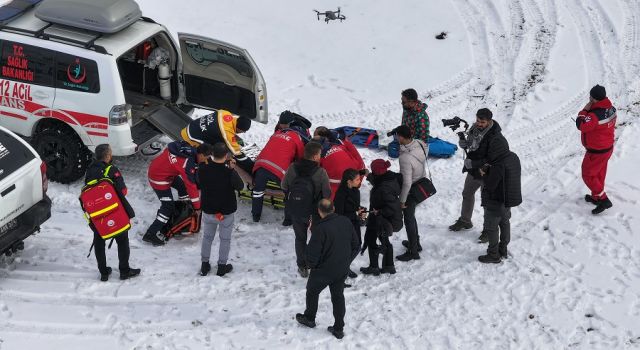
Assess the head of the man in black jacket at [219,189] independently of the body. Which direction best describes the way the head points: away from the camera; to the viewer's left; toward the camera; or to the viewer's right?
away from the camera

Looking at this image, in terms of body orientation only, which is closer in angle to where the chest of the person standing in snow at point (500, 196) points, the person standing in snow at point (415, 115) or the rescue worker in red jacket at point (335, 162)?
the rescue worker in red jacket

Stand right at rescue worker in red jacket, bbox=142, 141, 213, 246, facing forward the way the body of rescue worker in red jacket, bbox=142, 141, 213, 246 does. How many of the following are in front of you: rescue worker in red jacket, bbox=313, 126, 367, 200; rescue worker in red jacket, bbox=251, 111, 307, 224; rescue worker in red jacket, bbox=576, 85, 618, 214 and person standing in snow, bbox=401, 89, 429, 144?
4

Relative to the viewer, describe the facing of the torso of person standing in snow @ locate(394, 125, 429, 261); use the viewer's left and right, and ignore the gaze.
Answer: facing to the left of the viewer

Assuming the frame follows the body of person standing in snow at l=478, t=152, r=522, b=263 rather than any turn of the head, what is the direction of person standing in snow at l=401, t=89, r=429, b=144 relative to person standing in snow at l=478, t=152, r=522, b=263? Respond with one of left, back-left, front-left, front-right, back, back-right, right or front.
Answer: front-right

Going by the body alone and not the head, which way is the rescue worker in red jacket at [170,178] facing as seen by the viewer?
to the viewer's right

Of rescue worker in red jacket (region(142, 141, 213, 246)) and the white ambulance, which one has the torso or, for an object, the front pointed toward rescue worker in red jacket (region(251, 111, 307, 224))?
rescue worker in red jacket (region(142, 141, 213, 246))

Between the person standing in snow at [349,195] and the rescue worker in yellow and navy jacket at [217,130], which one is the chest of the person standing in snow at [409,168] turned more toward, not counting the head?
the rescue worker in yellow and navy jacket

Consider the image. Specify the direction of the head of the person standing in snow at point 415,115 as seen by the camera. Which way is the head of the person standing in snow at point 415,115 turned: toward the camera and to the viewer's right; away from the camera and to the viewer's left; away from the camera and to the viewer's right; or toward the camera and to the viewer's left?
toward the camera and to the viewer's left

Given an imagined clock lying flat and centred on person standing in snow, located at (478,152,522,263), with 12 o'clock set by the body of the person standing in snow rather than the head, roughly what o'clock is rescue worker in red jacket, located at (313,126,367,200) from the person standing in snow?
The rescue worker in red jacket is roughly at 12 o'clock from the person standing in snow.

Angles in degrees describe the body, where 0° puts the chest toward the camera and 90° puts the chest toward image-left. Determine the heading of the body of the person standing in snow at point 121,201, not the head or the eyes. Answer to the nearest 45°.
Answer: approximately 225°

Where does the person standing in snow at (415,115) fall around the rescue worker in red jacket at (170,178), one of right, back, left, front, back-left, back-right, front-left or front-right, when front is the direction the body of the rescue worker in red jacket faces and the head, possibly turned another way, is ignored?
front

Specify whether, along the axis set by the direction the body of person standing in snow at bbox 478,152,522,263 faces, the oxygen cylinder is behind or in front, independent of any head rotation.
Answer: in front

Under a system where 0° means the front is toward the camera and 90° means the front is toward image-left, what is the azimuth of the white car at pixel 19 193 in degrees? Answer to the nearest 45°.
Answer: approximately 135°

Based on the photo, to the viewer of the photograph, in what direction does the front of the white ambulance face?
facing away from the viewer and to the left of the viewer
